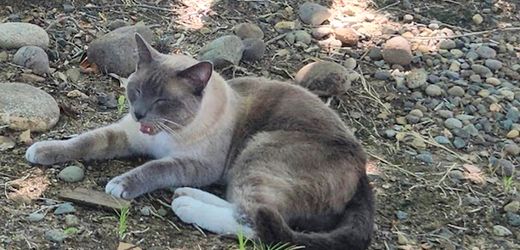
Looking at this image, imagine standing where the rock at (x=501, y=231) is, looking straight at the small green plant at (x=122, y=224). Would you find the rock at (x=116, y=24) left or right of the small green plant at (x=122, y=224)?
right

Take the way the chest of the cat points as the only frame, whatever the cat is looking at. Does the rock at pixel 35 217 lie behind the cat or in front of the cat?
in front

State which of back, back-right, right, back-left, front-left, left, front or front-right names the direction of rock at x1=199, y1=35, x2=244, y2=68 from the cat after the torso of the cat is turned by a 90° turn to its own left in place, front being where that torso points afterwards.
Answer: back

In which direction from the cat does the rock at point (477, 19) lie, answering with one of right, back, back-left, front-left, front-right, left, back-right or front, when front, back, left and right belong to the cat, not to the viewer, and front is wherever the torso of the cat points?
back-right

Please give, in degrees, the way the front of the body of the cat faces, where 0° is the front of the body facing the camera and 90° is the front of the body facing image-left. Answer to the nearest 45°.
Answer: approximately 90°

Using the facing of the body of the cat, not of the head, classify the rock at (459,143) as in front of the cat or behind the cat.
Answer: behind

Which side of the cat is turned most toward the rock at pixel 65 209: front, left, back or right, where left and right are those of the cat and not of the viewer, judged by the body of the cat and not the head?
front

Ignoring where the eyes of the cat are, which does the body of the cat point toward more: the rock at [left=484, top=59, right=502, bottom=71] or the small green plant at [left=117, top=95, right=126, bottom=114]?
the small green plant

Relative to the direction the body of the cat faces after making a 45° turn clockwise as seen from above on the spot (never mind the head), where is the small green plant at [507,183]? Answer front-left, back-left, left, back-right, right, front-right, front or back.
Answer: back-right

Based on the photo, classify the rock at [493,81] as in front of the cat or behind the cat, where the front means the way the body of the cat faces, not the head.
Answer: behind

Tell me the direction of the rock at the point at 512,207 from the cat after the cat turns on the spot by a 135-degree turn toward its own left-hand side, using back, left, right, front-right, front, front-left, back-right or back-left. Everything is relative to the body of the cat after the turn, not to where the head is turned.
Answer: front-left

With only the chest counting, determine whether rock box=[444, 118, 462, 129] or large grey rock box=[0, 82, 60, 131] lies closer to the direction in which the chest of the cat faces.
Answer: the large grey rock

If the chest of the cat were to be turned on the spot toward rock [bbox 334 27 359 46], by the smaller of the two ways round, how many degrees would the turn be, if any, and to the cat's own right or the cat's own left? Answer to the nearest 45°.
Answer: approximately 135° to the cat's own right

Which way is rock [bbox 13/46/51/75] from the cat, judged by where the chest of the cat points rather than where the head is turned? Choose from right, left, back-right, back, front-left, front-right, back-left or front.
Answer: front-right

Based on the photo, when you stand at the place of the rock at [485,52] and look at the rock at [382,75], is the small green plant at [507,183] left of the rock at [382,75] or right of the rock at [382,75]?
left

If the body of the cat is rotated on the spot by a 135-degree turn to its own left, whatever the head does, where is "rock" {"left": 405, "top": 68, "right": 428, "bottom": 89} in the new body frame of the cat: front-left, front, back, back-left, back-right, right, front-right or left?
left

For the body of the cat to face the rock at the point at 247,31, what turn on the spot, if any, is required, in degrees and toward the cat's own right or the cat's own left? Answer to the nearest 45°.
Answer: approximately 90° to the cat's own right
